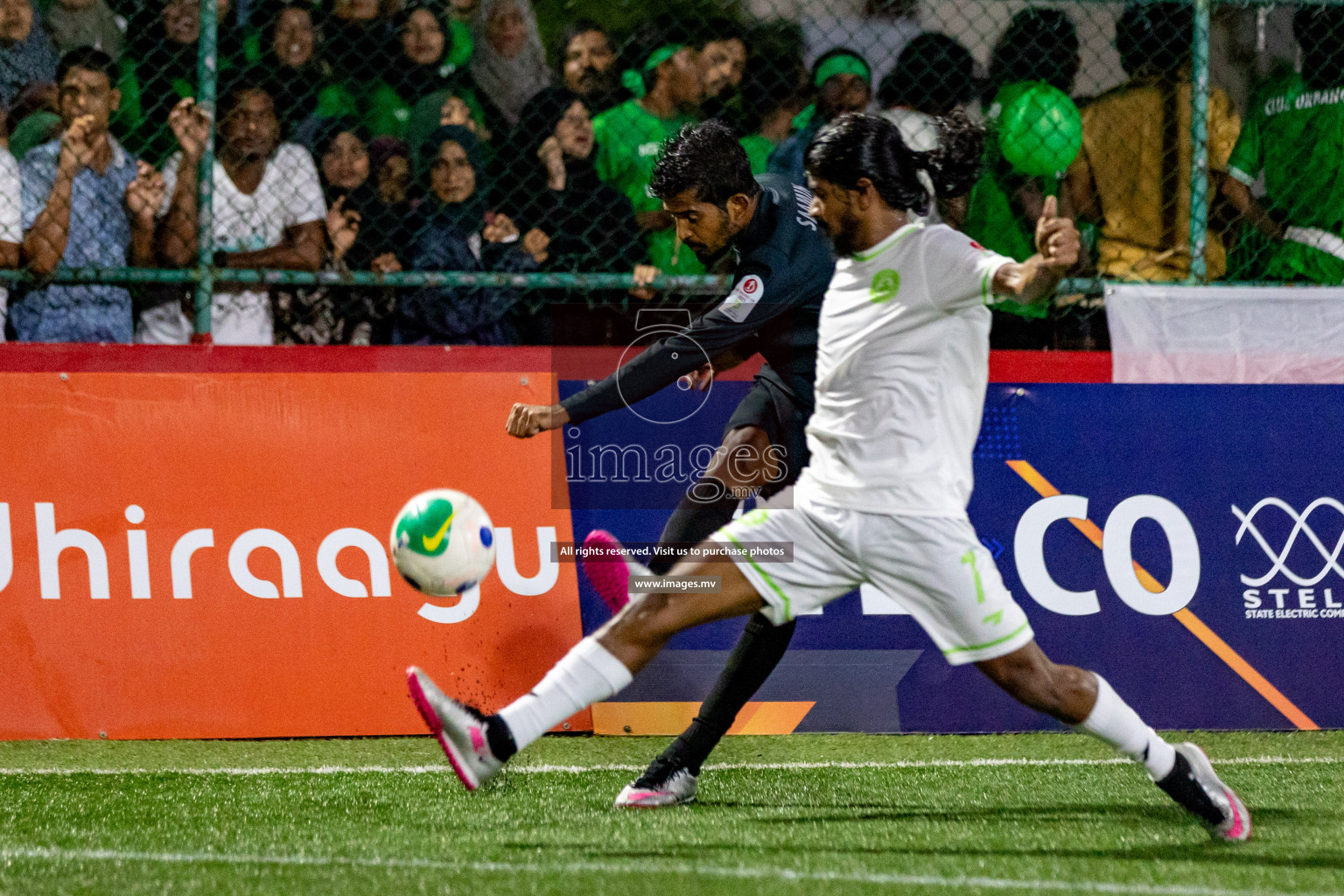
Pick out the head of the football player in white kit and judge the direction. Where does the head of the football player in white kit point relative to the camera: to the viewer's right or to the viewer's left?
to the viewer's left

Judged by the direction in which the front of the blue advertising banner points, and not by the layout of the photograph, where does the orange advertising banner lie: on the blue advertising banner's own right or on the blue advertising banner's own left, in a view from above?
on the blue advertising banner's own right

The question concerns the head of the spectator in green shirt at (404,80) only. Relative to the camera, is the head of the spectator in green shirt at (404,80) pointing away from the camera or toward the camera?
toward the camera

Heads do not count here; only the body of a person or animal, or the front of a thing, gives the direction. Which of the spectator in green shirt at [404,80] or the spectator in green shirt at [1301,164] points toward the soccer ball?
the spectator in green shirt at [404,80]

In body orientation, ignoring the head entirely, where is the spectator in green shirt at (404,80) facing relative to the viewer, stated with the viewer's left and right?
facing the viewer

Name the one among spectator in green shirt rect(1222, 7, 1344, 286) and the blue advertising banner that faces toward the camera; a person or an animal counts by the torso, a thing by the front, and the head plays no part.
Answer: the blue advertising banner

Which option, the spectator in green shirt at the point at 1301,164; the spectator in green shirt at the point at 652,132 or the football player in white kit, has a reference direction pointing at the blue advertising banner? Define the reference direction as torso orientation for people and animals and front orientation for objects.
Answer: the spectator in green shirt at the point at 652,132

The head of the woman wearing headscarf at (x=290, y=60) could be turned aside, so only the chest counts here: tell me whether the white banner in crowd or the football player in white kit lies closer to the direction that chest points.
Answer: the football player in white kit

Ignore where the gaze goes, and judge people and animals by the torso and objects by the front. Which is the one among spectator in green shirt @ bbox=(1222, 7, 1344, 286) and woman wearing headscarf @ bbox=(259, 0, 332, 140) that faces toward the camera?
the woman wearing headscarf

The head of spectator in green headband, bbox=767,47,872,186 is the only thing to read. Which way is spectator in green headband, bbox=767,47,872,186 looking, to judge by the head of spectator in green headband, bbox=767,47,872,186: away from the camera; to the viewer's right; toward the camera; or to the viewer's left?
toward the camera

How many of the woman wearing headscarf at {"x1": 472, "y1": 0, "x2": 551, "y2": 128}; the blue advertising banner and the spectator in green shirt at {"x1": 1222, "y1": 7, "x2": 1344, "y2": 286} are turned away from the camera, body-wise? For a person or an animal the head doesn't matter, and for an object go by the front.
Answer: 1

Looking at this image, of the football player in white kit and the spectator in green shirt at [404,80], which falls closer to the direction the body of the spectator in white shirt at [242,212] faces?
the football player in white kit

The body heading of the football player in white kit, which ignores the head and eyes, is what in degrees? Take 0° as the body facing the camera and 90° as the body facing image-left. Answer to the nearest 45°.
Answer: approximately 45°

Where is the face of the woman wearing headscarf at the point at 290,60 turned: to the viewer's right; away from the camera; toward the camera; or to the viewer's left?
toward the camera

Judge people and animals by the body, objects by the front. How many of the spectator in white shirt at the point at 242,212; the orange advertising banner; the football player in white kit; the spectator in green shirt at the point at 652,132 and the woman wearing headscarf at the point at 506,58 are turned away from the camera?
0

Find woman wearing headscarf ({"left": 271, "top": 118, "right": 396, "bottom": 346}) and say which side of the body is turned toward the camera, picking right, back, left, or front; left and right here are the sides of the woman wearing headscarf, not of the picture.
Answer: front

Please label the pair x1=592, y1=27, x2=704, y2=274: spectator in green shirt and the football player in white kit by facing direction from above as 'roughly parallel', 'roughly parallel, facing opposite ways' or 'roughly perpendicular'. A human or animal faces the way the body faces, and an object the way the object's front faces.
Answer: roughly perpendicular

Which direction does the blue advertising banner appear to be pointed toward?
toward the camera
